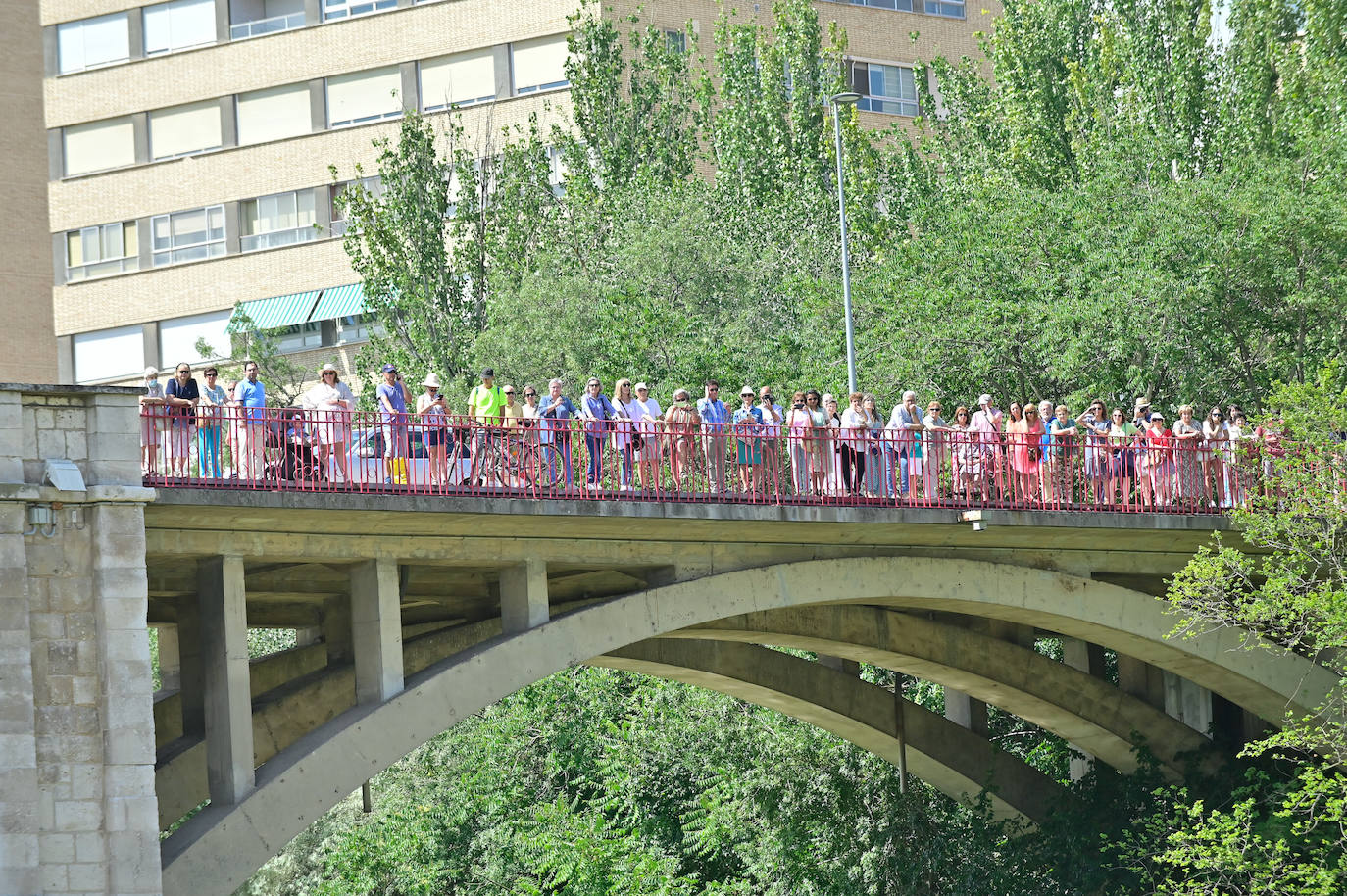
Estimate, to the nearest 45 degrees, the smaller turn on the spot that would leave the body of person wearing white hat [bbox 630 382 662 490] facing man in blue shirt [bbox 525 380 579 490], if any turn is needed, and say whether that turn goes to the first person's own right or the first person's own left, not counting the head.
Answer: approximately 45° to the first person's own right

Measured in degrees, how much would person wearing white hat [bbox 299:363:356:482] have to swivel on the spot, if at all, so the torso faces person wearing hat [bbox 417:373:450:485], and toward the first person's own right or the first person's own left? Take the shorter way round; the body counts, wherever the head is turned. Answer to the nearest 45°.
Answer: approximately 90° to the first person's own left

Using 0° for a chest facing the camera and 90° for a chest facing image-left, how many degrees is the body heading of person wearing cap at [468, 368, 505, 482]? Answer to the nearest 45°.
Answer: approximately 0°

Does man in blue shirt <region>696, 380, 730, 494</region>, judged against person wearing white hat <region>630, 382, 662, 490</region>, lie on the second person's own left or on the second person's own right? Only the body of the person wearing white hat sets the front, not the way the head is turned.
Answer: on the second person's own left

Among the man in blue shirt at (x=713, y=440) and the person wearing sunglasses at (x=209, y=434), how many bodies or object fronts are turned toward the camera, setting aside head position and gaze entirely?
2
